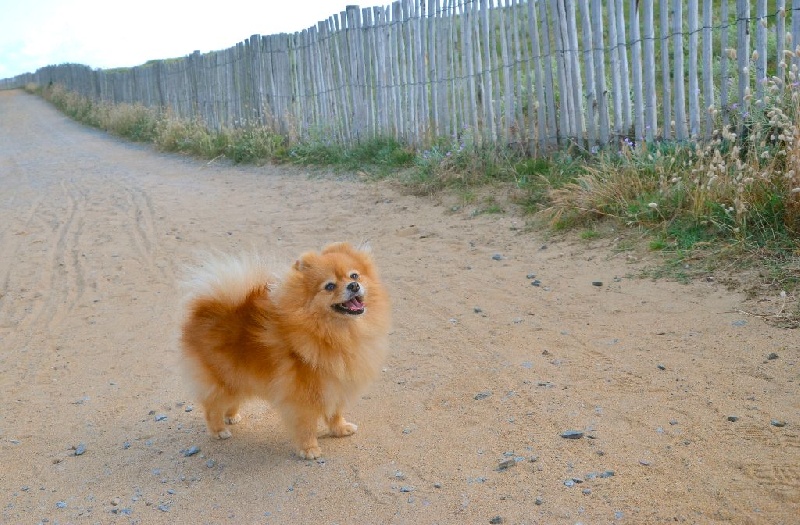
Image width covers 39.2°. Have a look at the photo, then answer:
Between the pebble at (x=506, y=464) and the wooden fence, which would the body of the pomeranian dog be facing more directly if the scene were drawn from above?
the pebble

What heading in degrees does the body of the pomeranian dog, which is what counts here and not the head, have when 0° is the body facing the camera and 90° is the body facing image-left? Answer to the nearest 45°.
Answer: approximately 315°

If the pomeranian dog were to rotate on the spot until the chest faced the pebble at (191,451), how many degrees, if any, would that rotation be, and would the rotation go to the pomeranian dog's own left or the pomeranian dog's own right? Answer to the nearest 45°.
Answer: approximately 180°

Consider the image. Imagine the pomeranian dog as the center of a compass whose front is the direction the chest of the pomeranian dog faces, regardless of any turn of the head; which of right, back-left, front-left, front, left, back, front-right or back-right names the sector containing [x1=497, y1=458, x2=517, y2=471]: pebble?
front
